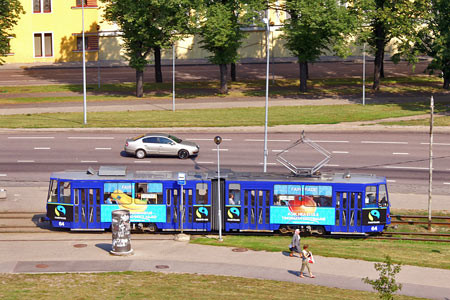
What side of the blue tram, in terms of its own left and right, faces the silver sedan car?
left

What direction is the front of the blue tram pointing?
to the viewer's right

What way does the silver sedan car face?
to the viewer's right

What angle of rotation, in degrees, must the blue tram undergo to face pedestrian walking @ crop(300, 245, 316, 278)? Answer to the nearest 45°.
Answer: approximately 45° to its right

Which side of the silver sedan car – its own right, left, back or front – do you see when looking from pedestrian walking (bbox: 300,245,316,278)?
right
